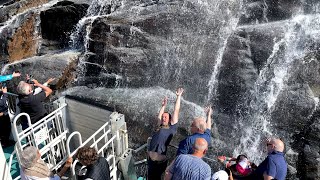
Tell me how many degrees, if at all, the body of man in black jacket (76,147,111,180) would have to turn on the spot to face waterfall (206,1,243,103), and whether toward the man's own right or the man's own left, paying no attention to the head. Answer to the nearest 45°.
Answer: approximately 90° to the man's own right

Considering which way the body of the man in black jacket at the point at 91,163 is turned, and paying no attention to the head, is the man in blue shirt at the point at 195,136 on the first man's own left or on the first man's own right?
on the first man's own right

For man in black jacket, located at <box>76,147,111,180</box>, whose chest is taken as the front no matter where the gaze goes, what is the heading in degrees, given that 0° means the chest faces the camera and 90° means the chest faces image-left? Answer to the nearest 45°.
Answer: approximately 135°
